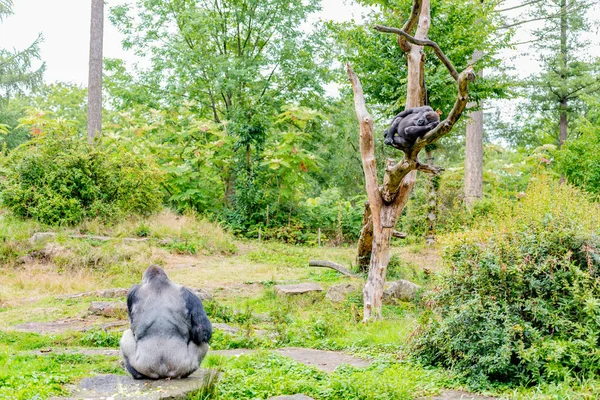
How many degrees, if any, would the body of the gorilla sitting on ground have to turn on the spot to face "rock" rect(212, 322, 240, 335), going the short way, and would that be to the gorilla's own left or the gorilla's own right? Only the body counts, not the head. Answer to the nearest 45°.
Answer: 0° — it already faces it

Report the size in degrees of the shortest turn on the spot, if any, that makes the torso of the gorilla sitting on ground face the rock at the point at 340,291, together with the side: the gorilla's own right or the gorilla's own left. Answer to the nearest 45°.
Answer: approximately 45° to the gorilla's own right

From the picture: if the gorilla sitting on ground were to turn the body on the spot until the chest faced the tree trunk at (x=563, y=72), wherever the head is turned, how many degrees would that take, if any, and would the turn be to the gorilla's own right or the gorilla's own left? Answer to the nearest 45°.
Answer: approximately 45° to the gorilla's own right

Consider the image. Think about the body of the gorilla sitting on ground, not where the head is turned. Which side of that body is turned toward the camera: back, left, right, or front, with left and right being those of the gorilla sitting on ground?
back

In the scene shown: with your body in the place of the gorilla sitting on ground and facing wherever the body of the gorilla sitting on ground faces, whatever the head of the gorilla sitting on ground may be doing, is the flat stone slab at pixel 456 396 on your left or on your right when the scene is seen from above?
on your right

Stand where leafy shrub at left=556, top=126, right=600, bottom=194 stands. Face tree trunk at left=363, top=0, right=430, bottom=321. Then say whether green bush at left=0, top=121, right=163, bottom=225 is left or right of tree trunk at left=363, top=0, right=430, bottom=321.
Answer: right
